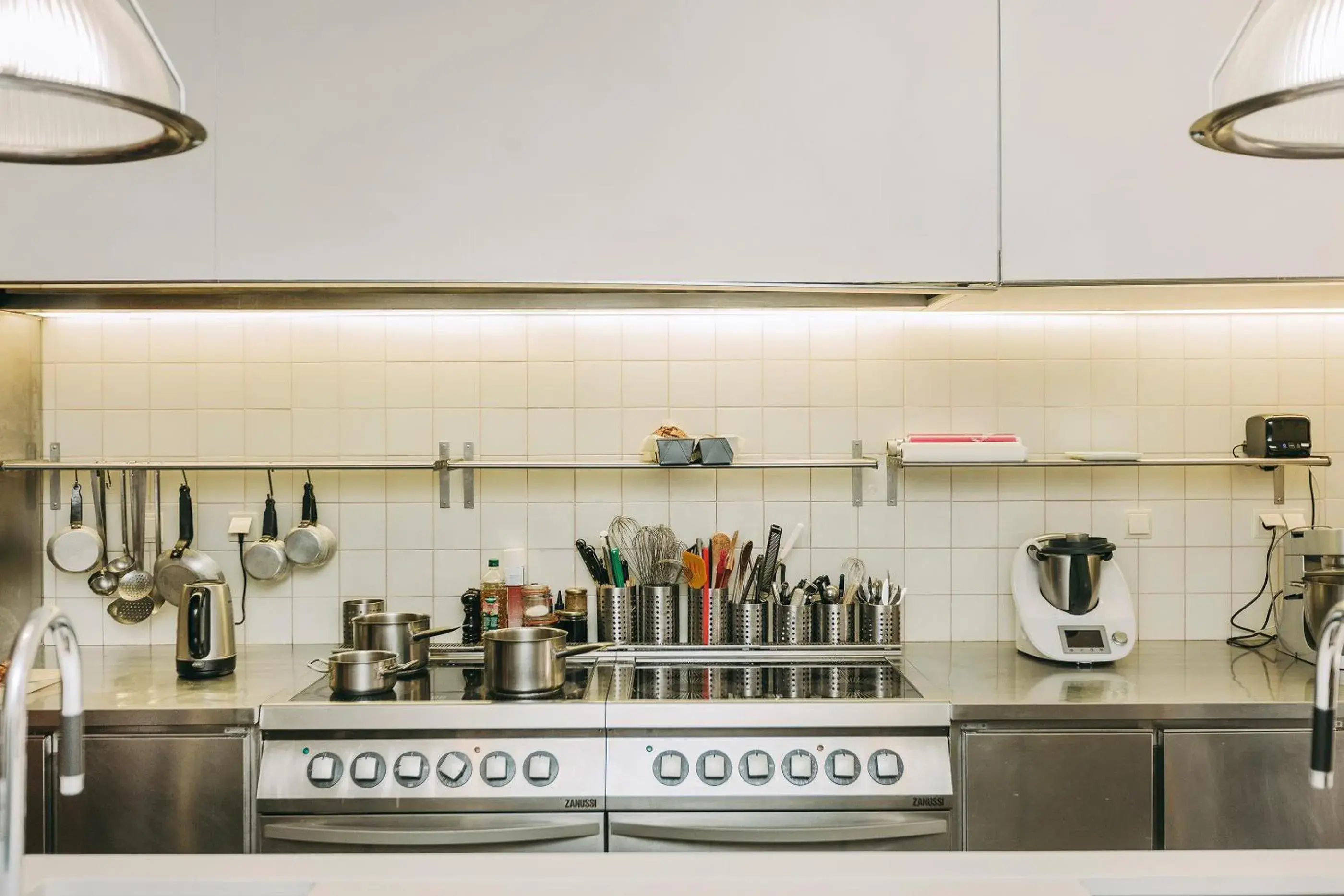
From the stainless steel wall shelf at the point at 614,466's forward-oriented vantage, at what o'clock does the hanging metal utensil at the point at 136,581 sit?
The hanging metal utensil is roughly at 3 o'clock from the stainless steel wall shelf.

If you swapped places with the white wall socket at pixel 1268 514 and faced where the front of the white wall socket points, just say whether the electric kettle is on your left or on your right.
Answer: on your right

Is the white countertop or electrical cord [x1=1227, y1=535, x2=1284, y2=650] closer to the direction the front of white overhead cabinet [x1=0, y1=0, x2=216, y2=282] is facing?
the white countertop

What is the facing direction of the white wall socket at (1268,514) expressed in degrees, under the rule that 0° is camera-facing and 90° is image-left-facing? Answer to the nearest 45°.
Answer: approximately 0°
